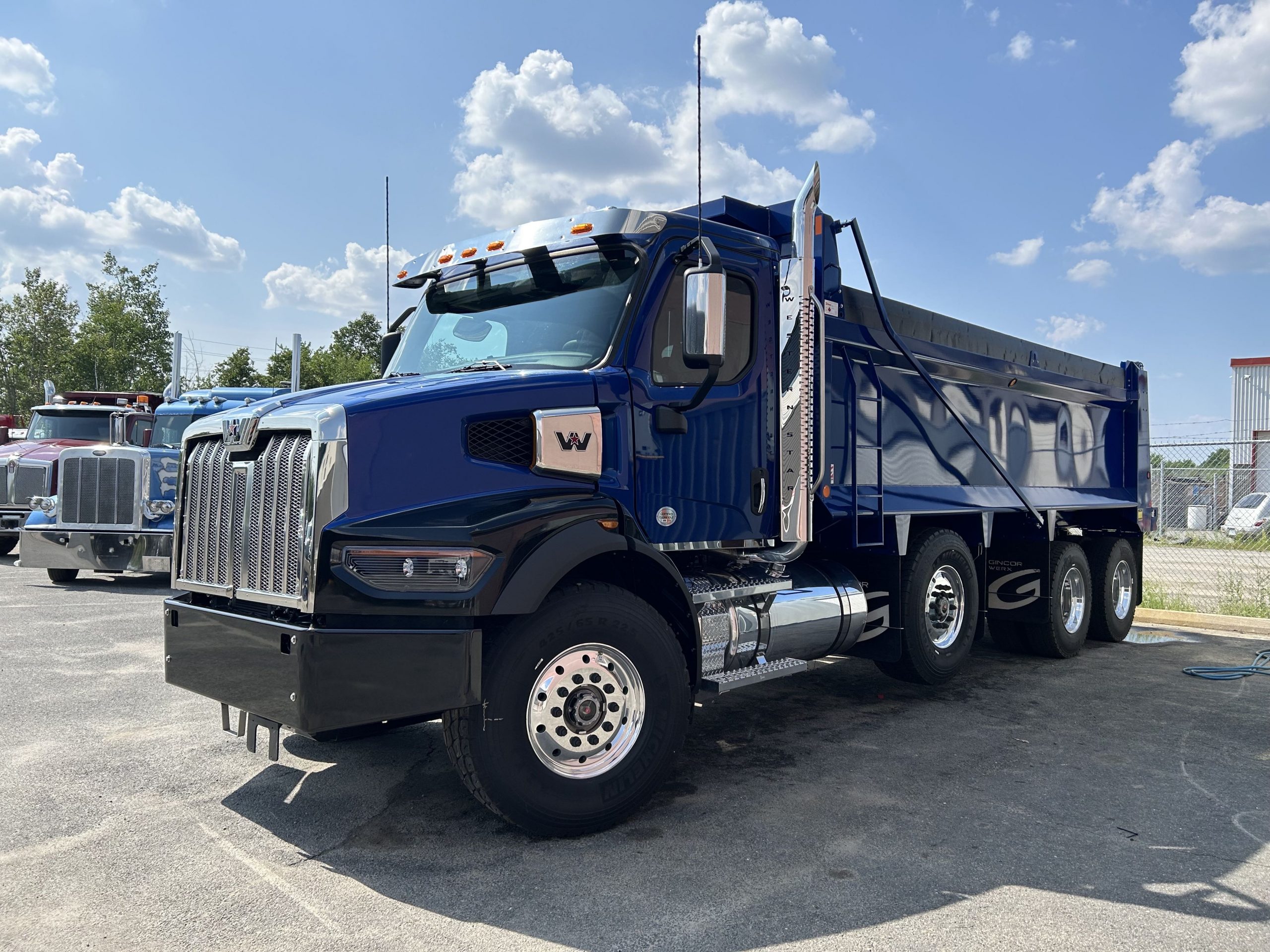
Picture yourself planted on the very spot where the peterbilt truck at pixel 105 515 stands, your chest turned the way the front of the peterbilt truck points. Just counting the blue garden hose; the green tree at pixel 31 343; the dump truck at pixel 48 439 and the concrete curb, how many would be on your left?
2

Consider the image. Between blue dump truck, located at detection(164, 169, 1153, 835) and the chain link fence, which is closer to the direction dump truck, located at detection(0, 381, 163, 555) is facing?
the blue dump truck

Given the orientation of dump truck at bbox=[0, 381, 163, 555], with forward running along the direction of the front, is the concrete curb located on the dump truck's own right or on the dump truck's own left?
on the dump truck's own left

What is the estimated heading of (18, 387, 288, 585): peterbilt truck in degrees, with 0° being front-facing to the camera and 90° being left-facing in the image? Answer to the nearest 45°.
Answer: approximately 45°

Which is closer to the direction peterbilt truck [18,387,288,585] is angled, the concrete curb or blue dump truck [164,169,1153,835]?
the blue dump truck

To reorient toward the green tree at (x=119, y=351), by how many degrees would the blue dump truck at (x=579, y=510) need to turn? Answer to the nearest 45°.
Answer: approximately 90° to its right

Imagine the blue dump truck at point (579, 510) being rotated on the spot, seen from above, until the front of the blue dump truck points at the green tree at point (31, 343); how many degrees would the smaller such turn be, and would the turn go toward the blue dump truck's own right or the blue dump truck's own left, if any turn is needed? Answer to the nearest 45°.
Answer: approximately 90° to the blue dump truck's own right

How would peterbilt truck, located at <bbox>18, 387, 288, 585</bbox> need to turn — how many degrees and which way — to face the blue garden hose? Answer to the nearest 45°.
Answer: approximately 90° to its left

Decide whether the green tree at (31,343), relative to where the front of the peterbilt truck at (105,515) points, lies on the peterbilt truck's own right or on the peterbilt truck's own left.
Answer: on the peterbilt truck's own right

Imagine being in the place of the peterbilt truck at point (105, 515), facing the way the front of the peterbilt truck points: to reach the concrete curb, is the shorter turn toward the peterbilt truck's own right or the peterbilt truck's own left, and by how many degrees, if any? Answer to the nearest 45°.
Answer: approximately 90° to the peterbilt truck's own left

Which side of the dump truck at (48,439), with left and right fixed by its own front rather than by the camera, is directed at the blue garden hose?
left

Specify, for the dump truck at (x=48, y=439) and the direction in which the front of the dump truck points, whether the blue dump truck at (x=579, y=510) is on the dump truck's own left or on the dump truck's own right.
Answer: on the dump truck's own left

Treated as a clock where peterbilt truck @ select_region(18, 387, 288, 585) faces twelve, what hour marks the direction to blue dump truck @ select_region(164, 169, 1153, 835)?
The blue dump truck is roughly at 10 o'clock from the peterbilt truck.
